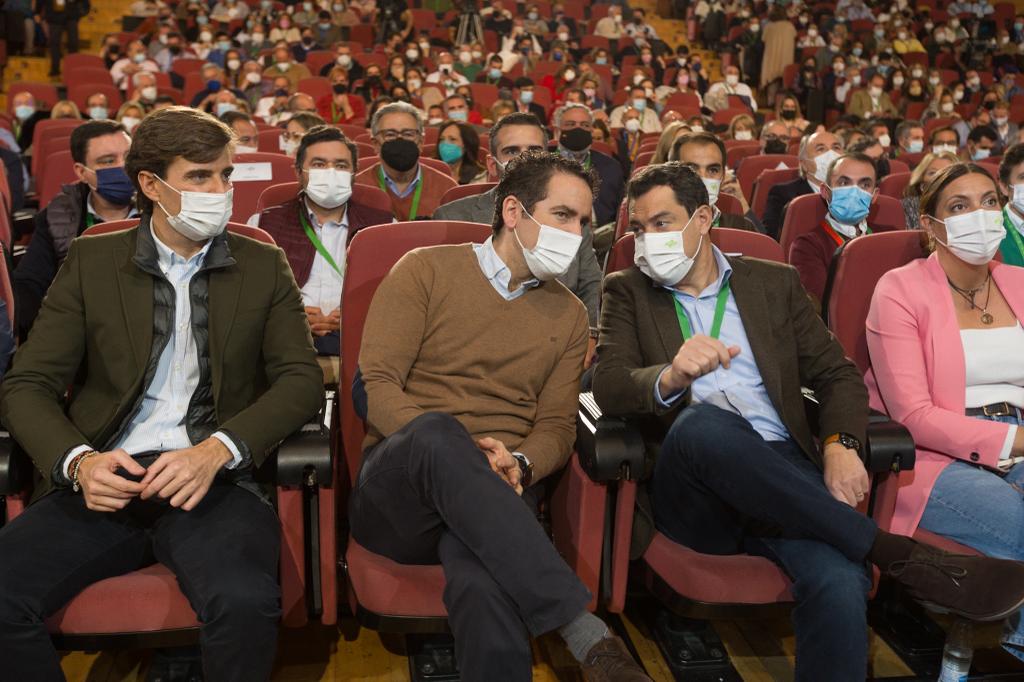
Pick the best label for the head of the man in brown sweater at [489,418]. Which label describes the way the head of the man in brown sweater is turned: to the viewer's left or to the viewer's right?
to the viewer's right

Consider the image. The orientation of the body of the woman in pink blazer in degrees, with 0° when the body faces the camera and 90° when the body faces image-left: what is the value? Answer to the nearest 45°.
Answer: approximately 315°

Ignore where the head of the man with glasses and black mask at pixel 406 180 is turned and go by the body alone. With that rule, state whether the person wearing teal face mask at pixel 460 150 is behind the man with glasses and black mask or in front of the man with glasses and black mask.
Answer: behind

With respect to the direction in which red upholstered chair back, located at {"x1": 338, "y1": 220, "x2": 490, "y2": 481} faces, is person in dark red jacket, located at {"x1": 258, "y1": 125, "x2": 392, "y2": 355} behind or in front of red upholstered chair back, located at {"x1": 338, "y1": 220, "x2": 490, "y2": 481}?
behind
